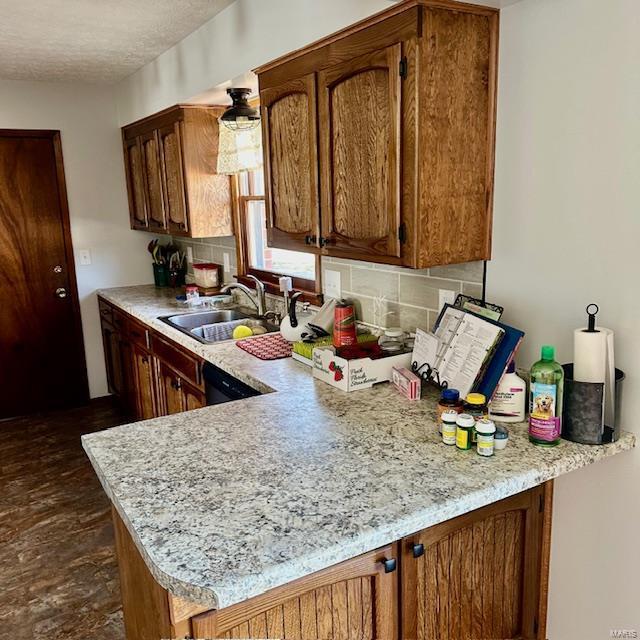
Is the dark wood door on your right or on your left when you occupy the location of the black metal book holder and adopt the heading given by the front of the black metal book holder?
on your right

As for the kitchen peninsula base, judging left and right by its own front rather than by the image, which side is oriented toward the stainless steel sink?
back

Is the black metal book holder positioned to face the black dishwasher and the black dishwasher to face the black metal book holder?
no

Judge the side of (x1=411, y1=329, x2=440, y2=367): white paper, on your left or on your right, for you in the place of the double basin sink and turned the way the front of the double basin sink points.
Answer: on your left

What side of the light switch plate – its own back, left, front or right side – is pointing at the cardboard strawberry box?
front

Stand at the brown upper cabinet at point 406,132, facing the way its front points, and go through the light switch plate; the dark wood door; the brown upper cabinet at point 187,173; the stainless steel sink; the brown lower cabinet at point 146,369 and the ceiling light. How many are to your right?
6

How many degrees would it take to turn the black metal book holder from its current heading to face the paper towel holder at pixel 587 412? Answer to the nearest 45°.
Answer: approximately 90° to its left

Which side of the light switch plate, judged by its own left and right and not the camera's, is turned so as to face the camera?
front

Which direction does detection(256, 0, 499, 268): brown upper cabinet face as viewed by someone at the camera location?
facing the viewer and to the left of the viewer

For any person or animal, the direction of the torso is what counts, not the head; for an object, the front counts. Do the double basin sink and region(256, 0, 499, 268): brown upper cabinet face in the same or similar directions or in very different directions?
same or similar directions

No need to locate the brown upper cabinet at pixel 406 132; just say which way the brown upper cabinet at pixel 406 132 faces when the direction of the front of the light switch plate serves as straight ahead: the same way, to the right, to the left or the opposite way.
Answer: to the right

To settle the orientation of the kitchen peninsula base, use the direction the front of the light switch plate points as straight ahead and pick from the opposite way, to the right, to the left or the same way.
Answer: the same way

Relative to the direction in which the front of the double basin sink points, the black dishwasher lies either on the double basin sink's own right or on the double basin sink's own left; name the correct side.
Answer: on the double basin sink's own left

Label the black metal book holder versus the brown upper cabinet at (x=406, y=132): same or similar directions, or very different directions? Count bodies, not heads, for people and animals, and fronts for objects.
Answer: same or similar directions

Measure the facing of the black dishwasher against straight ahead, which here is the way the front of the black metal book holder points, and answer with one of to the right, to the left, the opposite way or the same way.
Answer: the same way

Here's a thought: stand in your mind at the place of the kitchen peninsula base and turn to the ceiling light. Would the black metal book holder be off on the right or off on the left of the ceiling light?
right

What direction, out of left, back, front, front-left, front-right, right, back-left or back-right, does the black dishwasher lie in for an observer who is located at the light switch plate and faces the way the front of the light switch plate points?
front

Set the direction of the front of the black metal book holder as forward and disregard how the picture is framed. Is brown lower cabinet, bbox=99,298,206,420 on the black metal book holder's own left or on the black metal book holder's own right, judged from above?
on the black metal book holder's own right

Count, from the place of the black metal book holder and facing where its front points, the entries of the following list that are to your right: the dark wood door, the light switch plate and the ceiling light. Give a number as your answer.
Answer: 3

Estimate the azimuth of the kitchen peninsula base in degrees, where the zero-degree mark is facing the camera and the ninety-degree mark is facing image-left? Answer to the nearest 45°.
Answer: approximately 315°

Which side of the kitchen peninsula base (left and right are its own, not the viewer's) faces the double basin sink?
back

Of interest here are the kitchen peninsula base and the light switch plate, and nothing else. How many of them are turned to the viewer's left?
0
